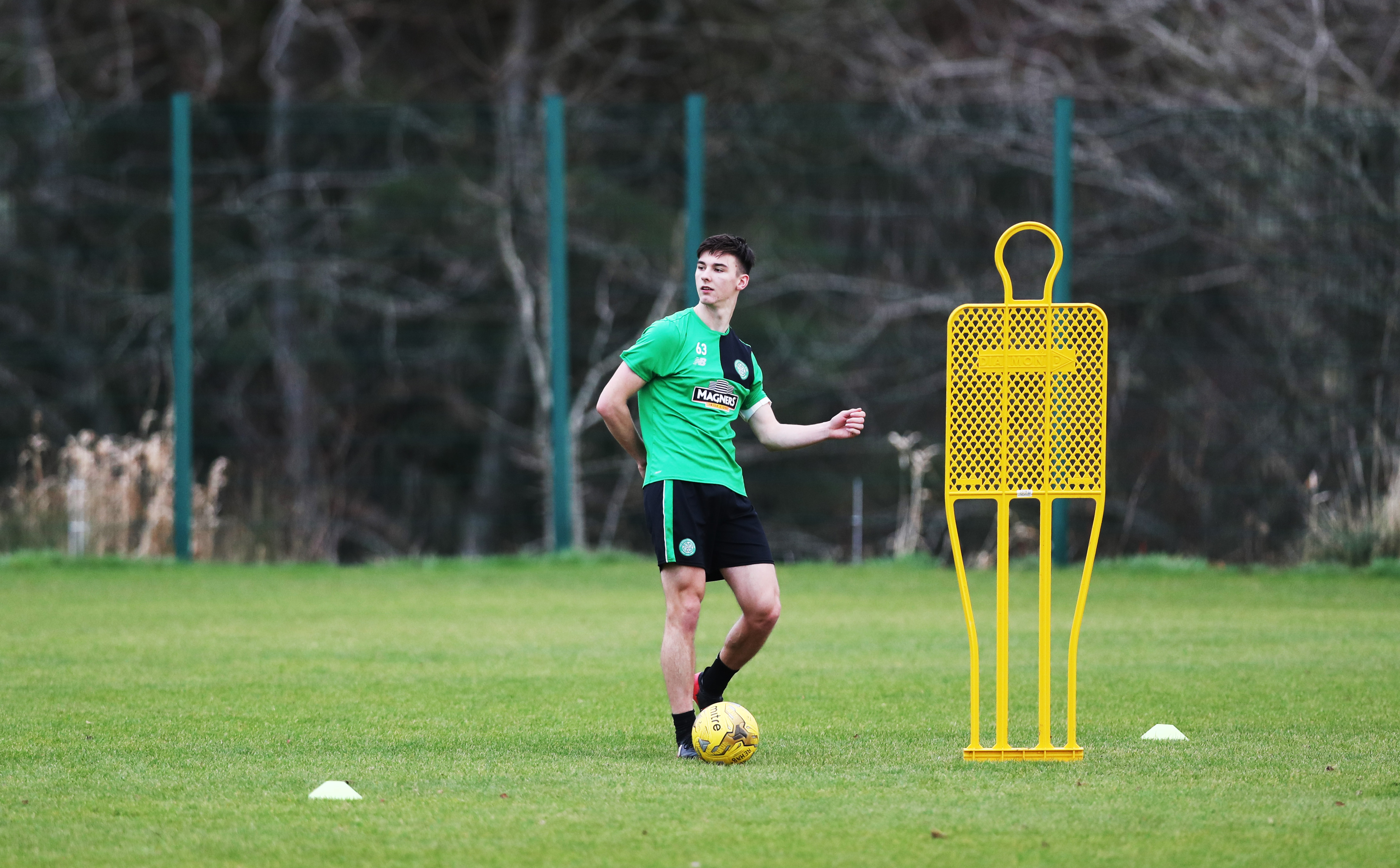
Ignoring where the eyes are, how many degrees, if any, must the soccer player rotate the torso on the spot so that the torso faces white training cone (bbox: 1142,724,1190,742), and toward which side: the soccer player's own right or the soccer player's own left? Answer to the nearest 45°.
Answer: approximately 45° to the soccer player's own left

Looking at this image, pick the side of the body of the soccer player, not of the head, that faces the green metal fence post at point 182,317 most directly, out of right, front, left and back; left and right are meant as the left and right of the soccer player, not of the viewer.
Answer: back

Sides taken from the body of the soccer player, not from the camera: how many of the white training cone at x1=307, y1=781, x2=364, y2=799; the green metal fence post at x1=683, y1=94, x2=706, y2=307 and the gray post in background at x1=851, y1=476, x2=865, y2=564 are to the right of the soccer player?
1

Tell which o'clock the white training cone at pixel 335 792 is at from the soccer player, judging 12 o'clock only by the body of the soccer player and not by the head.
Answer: The white training cone is roughly at 3 o'clock from the soccer player.

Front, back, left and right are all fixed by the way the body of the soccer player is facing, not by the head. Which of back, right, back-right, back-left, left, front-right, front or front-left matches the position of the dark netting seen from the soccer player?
back-left

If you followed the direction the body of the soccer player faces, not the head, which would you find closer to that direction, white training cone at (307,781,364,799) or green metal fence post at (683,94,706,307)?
the white training cone

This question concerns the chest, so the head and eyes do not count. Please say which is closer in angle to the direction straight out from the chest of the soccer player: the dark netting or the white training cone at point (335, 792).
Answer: the white training cone

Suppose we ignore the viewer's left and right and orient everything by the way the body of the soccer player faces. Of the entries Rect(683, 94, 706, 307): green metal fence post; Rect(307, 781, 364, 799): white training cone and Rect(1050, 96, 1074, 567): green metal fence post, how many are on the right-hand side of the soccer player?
1

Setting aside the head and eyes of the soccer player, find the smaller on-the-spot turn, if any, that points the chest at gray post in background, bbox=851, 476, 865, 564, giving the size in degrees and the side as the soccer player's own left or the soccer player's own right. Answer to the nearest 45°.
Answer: approximately 135° to the soccer player's own left

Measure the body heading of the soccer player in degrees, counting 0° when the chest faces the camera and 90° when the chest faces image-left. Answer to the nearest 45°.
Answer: approximately 315°

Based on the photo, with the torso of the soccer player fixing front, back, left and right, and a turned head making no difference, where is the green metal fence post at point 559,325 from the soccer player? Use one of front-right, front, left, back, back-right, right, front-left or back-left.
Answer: back-left
